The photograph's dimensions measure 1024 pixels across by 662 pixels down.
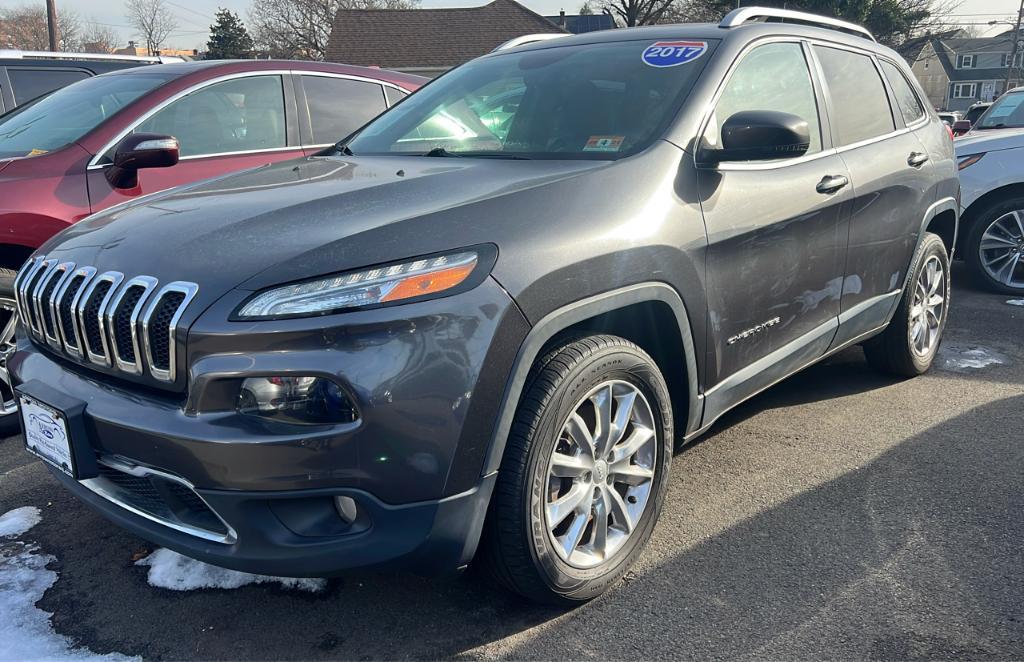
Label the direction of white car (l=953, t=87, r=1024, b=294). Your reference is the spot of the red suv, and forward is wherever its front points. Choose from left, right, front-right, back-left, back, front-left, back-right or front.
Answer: back-left

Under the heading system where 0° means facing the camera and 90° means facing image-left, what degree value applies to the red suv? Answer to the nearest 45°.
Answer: approximately 45°

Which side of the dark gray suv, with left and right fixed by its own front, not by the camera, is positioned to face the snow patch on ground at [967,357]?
back

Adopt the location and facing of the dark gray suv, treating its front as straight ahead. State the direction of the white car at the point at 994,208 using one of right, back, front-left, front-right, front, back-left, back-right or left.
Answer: back

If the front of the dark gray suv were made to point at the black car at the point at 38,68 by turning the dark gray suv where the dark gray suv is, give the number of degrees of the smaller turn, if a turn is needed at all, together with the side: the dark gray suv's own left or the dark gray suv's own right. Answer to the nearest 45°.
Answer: approximately 90° to the dark gray suv's own right

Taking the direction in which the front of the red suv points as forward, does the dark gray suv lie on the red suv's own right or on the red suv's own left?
on the red suv's own left

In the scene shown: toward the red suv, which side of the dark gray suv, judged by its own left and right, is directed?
right

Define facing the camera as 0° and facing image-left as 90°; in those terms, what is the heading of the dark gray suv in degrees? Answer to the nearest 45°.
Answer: approximately 45°
